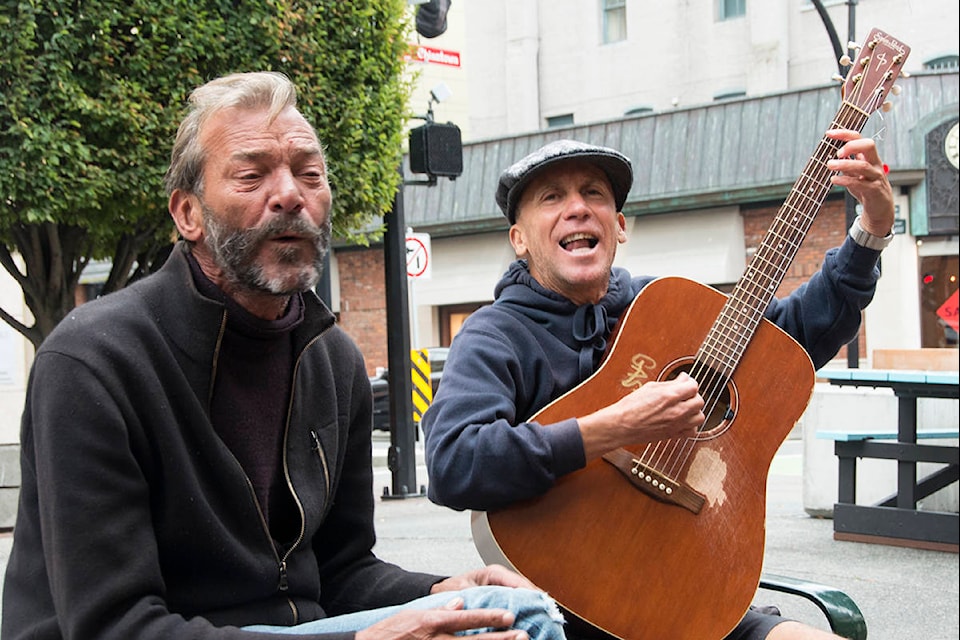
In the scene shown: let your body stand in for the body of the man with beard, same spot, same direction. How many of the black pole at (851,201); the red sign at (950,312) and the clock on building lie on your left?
3

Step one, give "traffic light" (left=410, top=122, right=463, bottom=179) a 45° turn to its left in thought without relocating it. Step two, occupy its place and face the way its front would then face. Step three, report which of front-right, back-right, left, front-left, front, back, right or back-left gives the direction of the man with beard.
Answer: right

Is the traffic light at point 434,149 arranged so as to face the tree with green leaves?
no

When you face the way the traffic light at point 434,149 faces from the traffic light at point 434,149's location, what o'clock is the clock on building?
The clock on building is roughly at 9 o'clock from the traffic light.

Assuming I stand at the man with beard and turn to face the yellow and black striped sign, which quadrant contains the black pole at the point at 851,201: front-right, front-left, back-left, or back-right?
front-right

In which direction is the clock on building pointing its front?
toward the camera

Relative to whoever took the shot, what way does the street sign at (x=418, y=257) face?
facing the viewer

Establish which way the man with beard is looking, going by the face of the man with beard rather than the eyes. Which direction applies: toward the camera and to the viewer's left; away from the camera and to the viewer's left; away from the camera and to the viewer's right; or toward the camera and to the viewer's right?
toward the camera and to the viewer's right

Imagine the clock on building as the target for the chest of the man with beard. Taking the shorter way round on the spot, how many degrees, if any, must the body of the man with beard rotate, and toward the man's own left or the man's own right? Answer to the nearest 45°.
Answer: approximately 90° to the man's own left

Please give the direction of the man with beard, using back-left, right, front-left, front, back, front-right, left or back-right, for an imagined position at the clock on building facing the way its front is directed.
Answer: front

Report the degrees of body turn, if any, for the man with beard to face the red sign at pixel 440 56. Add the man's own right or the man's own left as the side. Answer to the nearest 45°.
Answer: approximately 135° to the man's own left

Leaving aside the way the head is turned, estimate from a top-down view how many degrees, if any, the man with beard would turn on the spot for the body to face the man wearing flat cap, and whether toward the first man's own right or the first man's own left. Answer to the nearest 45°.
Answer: approximately 90° to the first man's own left
